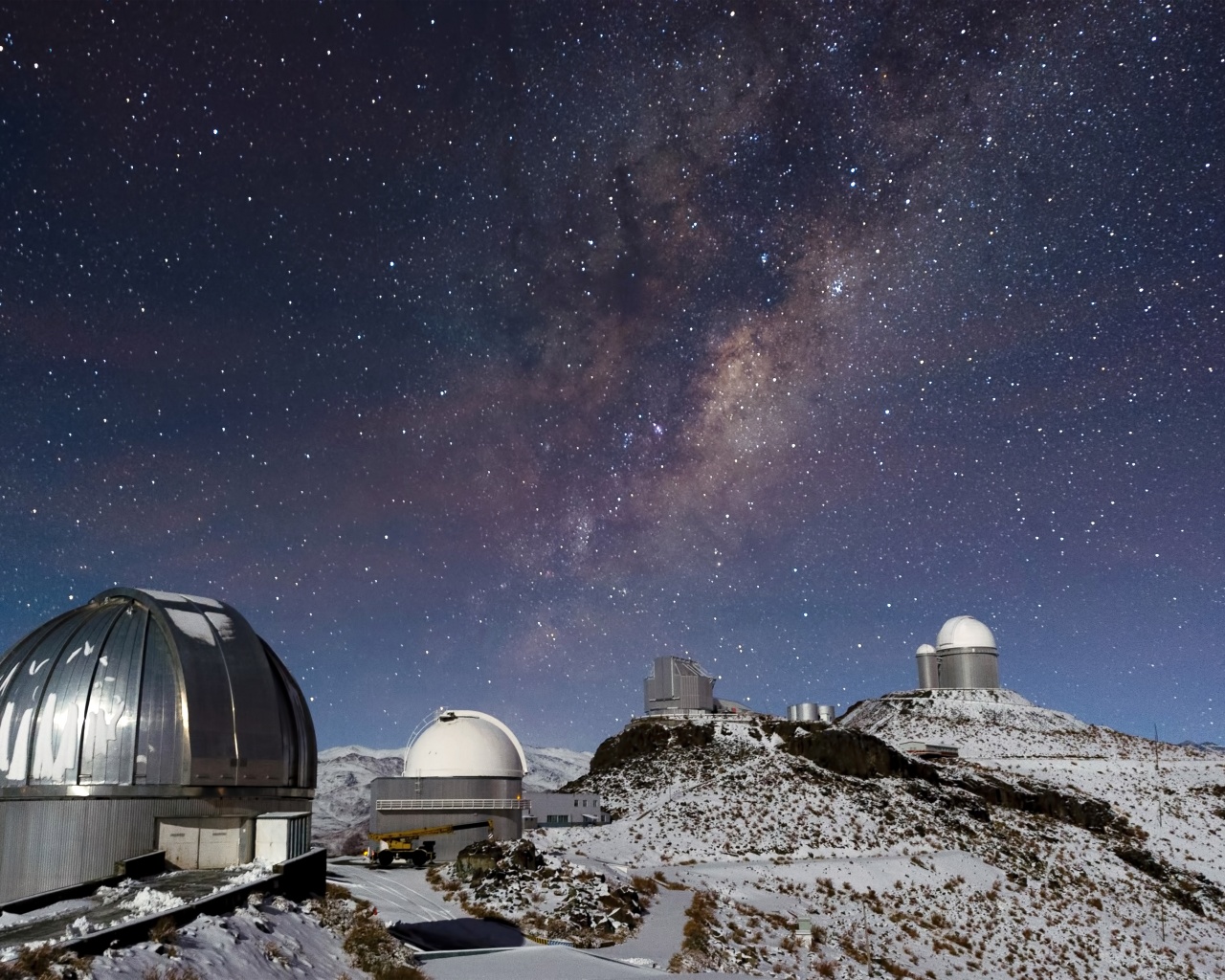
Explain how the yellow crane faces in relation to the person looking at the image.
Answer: facing to the right of the viewer

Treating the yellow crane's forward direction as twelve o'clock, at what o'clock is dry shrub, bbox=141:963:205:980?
The dry shrub is roughly at 3 o'clock from the yellow crane.

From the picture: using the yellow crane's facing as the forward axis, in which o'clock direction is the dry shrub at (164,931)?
The dry shrub is roughly at 3 o'clock from the yellow crane.

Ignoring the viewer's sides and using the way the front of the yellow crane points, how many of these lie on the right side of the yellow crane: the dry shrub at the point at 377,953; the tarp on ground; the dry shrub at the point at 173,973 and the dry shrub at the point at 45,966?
4

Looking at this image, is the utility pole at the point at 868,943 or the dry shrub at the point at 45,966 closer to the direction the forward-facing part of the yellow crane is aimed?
the utility pole

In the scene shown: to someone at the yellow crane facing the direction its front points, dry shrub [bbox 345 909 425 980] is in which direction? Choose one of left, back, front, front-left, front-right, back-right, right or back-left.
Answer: right

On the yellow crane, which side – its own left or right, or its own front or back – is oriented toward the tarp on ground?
right

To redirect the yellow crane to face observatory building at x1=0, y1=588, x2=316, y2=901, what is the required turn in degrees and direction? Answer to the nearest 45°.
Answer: approximately 90° to its right
